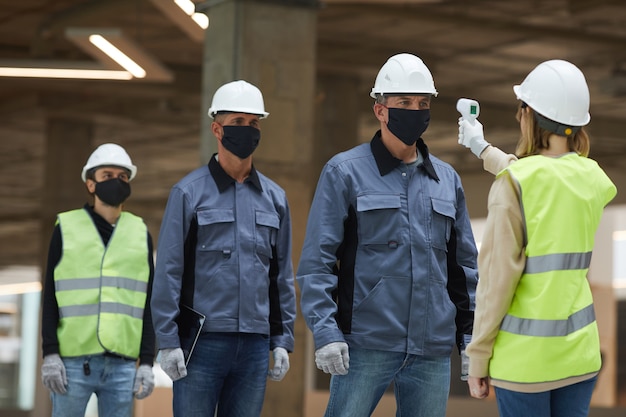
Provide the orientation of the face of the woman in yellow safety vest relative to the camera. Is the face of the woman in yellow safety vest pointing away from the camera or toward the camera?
away from the camera

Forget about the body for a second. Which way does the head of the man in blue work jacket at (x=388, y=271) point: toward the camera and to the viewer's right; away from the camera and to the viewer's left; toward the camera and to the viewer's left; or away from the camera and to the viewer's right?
toward the camera and to the viewer's right

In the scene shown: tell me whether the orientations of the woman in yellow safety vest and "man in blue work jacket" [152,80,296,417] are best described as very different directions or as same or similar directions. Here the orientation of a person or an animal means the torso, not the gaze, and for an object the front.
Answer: very different directions

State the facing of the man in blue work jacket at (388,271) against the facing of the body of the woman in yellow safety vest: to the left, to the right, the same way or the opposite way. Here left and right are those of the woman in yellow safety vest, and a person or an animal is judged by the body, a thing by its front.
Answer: the opposite way

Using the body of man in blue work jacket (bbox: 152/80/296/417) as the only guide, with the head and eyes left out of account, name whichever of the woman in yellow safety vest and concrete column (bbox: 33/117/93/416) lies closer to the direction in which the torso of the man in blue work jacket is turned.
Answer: the woman in yellow safety vest

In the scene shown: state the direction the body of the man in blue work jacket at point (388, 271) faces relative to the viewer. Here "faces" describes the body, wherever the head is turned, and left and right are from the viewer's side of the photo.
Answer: facing the viewer and to the right of the viewer

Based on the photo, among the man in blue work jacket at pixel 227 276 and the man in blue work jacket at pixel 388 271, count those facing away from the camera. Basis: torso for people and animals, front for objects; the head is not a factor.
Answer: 0

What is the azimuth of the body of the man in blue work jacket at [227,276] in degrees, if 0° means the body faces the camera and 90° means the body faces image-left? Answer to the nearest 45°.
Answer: approximately 315°

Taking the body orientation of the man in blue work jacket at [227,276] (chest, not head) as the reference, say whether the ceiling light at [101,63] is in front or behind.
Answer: behind

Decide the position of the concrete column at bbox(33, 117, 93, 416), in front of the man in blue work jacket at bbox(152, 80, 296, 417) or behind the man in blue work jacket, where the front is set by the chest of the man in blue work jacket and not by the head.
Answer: behind

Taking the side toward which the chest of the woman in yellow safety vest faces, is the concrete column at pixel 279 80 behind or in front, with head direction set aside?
in front

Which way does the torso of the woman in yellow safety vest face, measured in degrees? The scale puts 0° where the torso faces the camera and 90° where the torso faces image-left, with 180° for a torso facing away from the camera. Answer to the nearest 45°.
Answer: approximately 135°

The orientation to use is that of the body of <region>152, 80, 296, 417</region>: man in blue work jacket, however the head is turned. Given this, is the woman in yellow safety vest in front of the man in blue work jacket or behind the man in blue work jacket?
in front

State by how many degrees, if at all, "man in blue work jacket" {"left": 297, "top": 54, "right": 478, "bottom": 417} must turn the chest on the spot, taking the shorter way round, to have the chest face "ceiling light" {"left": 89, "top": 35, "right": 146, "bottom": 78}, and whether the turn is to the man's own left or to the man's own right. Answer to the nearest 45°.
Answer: approximately 180°
